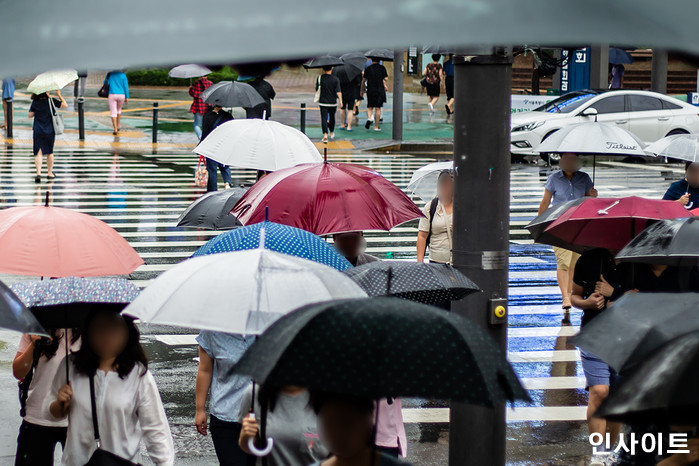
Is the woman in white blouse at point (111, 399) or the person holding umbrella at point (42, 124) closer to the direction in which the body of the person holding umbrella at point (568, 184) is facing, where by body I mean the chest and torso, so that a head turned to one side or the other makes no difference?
the woman in white blouse

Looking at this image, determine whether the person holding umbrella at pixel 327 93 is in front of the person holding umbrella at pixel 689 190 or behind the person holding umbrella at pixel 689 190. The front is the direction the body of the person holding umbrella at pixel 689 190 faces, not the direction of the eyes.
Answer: behind

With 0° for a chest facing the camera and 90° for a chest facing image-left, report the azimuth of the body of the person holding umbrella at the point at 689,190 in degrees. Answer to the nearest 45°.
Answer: approximately 0°
